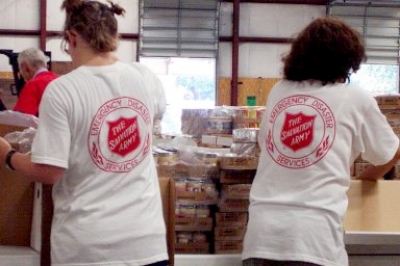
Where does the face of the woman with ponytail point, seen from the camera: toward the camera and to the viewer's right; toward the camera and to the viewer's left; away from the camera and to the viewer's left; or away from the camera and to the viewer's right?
away from the camera and to the viewer's left

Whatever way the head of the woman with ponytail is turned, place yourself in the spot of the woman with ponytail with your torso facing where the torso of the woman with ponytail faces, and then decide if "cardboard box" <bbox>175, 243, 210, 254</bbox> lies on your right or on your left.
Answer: on your right

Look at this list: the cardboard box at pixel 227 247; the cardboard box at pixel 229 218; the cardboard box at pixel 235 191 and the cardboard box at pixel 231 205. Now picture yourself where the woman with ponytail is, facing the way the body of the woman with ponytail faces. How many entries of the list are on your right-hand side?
4

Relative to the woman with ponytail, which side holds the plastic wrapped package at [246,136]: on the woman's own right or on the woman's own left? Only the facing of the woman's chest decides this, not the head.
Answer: on the woman's own right

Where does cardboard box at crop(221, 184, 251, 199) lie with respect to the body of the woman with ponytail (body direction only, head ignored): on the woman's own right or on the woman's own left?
on the woman's own right

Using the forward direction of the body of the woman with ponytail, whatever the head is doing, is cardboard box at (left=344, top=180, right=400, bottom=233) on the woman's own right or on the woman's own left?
on the woman's own right

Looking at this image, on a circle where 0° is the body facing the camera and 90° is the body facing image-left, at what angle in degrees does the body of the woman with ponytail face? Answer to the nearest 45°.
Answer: approximately 135°

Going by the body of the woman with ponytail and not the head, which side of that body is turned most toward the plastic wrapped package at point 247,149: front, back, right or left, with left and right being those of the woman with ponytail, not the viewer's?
right

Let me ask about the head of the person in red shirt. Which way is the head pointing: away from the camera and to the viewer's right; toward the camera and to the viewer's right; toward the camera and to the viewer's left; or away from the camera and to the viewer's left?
away from the camera and to the viewer's left

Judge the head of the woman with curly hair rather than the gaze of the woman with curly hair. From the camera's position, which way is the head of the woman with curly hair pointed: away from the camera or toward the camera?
away from the camera
